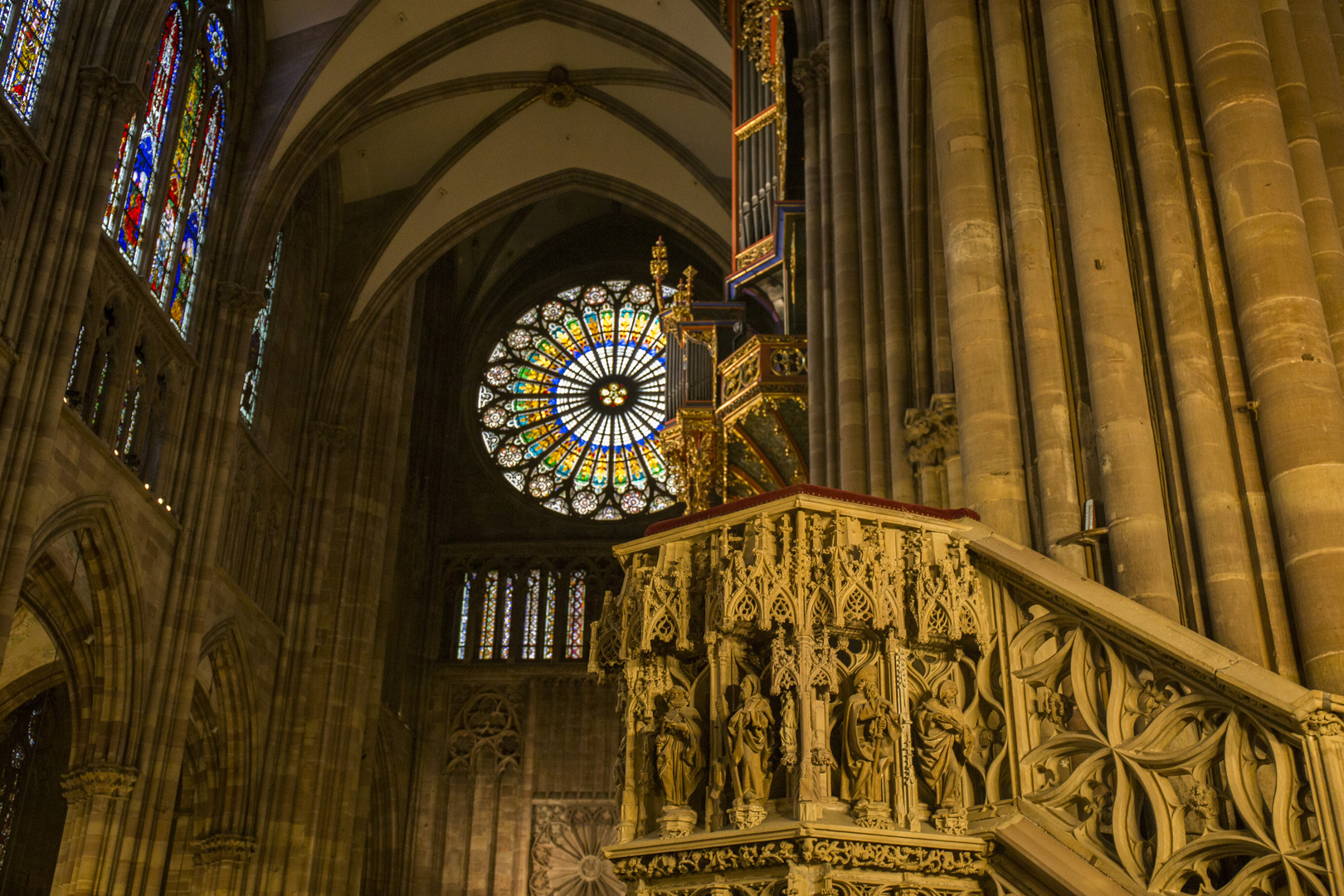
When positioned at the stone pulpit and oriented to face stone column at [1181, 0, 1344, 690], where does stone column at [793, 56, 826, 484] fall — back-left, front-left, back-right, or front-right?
front-left

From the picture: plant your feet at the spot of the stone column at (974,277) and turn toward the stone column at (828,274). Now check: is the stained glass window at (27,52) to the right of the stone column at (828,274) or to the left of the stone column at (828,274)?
left

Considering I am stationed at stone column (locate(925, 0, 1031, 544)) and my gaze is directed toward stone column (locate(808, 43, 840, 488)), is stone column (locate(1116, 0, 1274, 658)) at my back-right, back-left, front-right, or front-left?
back-right

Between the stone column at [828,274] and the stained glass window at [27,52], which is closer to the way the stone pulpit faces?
the stained glass window

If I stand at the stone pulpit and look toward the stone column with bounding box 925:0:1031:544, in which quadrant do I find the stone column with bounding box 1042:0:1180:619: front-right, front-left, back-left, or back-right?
front-right

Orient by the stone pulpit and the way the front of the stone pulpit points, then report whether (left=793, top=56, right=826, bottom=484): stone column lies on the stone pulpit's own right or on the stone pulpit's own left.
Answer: on the stone pulpit's own right

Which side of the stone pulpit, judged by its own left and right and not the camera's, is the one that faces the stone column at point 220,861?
right
